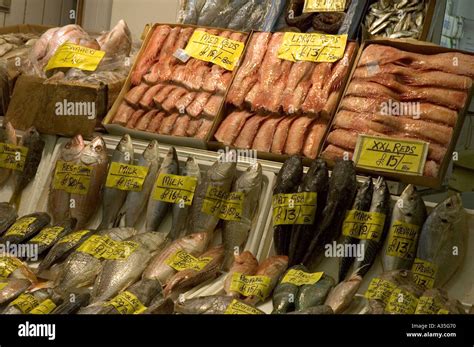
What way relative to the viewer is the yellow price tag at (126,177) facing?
toward the camera

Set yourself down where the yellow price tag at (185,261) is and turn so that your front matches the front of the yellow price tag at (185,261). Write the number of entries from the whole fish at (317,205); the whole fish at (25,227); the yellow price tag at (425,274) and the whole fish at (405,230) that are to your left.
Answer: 3

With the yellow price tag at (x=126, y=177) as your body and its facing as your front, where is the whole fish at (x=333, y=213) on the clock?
The whole fish is roughly at 10 o'clock from the yellow price tag.

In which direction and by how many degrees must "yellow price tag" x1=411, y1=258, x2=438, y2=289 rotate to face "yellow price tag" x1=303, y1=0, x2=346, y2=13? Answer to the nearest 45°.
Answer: approximately 135° to its right

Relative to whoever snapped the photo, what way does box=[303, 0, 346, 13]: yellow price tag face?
facing the viewer

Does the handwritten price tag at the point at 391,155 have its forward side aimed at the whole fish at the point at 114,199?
no

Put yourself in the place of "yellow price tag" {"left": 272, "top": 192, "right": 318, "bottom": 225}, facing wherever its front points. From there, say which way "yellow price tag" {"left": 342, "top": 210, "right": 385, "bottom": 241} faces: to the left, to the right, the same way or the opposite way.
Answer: the same way

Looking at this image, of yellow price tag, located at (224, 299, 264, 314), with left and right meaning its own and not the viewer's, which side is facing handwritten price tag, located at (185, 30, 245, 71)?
back

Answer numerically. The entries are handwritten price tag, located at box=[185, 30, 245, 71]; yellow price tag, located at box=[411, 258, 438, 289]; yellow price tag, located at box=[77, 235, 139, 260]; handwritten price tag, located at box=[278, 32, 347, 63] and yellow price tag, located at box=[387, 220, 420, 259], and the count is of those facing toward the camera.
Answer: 5

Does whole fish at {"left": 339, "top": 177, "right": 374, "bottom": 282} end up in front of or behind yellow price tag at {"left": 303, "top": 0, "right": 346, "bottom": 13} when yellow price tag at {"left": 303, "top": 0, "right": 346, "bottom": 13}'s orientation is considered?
in front

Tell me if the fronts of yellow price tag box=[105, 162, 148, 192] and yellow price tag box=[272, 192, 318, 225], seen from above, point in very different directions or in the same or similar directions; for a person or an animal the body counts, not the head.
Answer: same or similar directions

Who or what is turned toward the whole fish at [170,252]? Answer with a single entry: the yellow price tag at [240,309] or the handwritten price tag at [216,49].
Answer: the handwritten price tag

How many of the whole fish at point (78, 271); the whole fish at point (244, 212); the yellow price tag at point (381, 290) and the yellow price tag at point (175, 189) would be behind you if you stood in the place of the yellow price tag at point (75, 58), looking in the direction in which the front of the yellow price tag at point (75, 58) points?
0

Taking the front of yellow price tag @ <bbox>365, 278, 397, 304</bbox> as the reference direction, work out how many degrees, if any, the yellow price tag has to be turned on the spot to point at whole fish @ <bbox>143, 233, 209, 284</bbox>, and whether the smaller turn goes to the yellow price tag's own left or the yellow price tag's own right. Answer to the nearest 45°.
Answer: approximately 90° to the yellow price tag's own right

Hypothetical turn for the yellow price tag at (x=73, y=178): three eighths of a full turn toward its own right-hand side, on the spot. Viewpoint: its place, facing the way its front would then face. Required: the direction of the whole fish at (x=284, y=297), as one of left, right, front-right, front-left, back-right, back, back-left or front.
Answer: back

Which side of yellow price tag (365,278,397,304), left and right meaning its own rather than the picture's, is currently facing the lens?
front

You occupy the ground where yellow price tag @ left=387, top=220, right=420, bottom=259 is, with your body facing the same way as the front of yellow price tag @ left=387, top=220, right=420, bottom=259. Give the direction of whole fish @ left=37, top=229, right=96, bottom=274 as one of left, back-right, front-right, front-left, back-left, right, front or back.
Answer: right

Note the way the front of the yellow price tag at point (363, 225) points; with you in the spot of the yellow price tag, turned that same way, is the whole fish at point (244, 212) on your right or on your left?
on your right

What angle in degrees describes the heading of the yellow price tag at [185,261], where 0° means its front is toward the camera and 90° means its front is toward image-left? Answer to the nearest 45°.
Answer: approximately 0°

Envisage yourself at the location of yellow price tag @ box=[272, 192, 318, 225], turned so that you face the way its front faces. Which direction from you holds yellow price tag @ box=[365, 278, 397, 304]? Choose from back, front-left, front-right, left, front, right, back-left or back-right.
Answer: front-left
